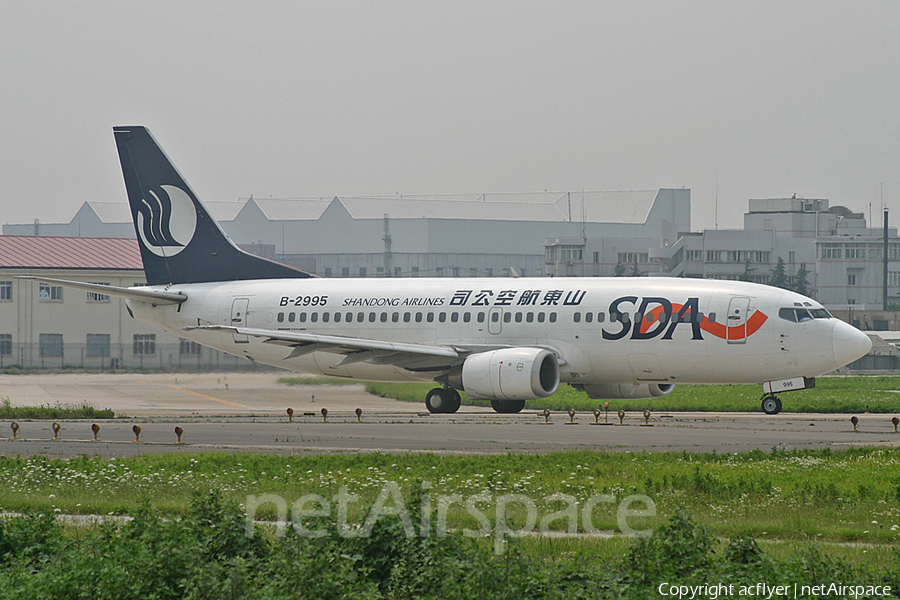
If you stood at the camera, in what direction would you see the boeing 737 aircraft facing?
facing the viewer and to the right of the viewer
